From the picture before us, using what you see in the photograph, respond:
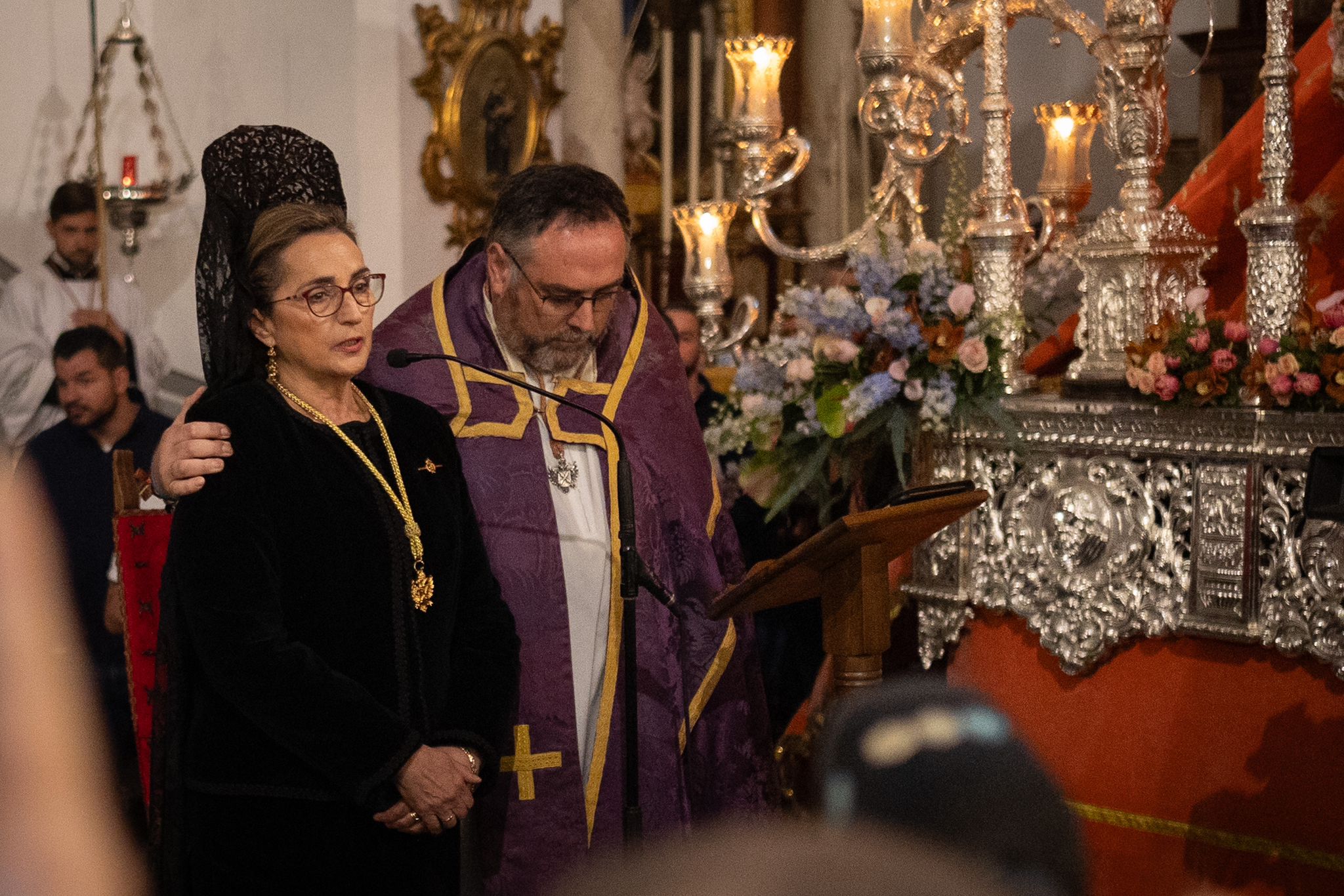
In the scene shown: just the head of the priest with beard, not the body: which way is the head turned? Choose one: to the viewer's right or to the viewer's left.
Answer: to the viewer's right

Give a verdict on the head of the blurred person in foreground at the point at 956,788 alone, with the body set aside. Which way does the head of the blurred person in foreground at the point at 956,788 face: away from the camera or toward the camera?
away from the camera

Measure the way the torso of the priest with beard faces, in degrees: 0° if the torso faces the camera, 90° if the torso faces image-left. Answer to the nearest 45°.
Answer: approximately 315°

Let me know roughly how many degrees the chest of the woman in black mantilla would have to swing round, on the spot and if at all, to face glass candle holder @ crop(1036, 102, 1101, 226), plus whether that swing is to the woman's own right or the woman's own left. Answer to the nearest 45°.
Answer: approximately 90° to the woman's own left

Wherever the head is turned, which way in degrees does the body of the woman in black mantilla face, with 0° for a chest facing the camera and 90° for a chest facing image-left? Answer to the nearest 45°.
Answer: approximately 315°

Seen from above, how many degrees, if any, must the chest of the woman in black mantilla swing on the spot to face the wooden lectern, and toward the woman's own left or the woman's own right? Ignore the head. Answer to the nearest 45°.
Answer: approximately 45° to the woman's own left

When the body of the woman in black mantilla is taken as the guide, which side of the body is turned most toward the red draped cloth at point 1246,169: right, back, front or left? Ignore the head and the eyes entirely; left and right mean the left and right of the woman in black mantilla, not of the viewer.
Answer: left
